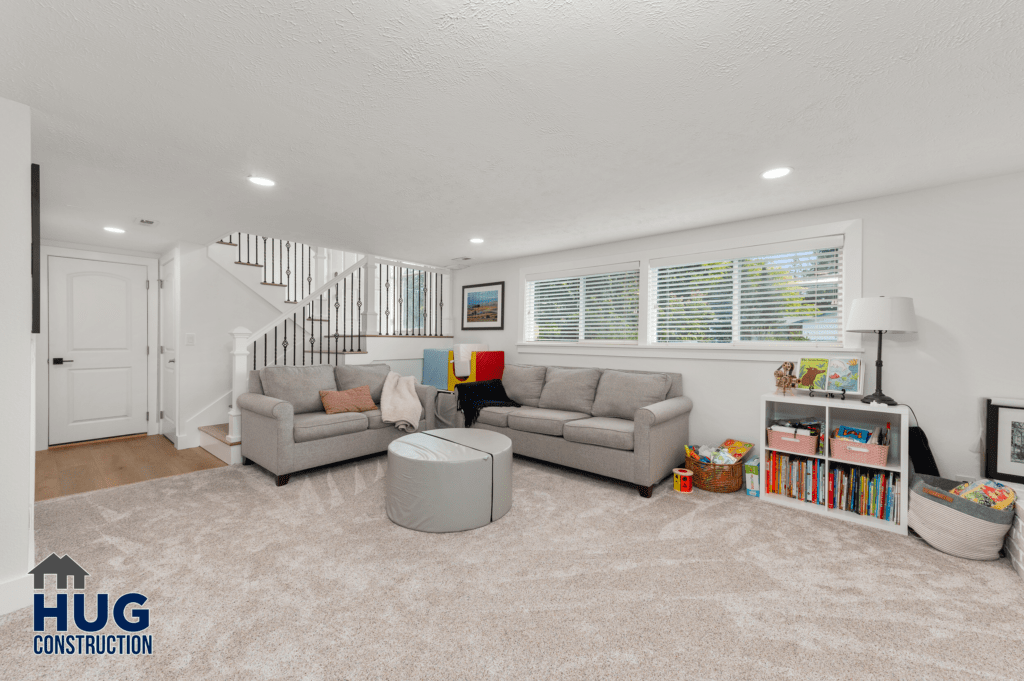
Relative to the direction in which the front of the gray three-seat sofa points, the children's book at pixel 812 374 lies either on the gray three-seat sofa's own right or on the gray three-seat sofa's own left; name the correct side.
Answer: on the gray three-seat sofa's own left

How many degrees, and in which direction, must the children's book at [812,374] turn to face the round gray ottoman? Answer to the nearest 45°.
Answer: approximately 45° to its right

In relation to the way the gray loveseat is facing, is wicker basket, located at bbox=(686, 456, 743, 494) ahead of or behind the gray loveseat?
ahead

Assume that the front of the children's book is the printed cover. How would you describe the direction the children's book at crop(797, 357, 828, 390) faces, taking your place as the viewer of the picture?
facing the viewer

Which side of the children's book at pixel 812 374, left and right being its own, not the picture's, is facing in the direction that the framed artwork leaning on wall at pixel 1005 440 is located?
left

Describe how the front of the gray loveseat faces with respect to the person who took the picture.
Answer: facing the viewer and to the right of the viewer

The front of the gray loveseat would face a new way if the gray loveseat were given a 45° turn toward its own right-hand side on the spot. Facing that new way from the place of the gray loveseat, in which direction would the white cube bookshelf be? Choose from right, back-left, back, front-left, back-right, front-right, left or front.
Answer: front-left

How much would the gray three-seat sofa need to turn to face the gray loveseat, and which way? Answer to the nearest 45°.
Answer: approximately 45° to its right

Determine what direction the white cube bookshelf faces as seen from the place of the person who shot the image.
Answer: facing the viewer and to the left of the viewer

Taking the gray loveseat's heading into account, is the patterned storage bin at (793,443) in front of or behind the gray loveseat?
in front

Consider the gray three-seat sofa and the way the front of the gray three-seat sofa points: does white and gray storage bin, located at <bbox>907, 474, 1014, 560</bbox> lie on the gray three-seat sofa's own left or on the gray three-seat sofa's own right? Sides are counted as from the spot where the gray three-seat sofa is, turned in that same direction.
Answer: on the gray three-seat sofa's own left

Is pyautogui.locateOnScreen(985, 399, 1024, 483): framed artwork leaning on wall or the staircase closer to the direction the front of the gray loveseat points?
the framed artwork leaning on wall
